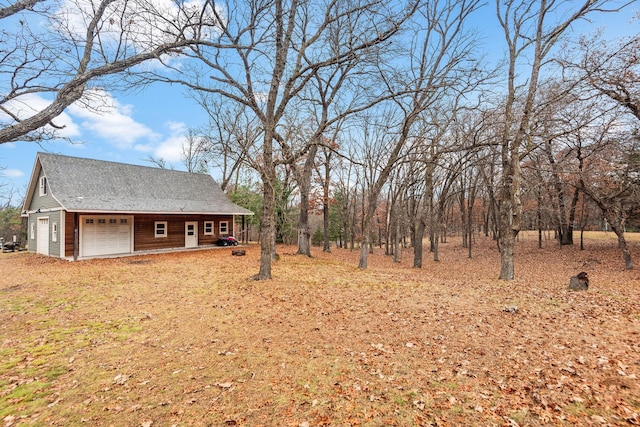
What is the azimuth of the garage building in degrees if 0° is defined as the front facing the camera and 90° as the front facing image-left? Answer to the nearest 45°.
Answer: approximately 315°

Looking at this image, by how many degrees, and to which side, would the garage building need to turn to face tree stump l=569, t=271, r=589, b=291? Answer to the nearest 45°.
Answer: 0° — it already faces it
